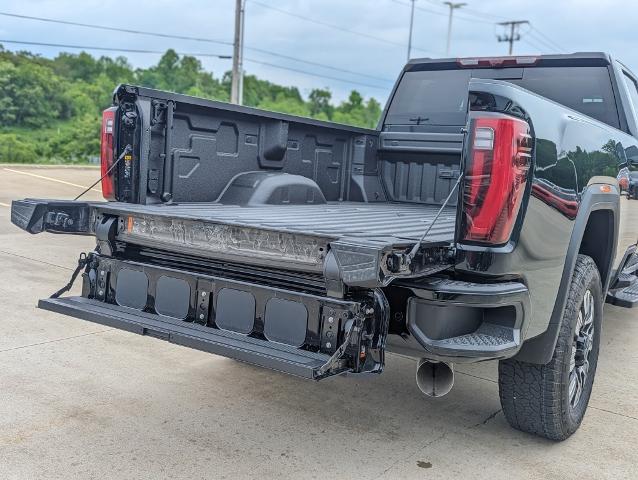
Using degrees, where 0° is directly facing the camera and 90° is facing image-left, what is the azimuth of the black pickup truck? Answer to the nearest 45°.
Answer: approximately 225°

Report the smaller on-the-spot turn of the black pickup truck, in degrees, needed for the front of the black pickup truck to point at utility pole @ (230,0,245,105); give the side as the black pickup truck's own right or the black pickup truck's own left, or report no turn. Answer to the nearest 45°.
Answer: approximately 45° to the black pickup truck's own left
